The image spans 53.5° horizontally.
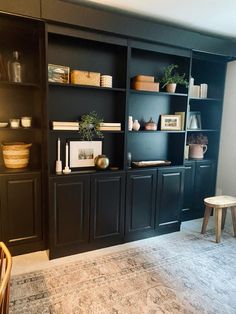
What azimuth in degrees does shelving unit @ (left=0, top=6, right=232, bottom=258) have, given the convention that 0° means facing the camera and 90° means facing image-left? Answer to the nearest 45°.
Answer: approximately 315°
